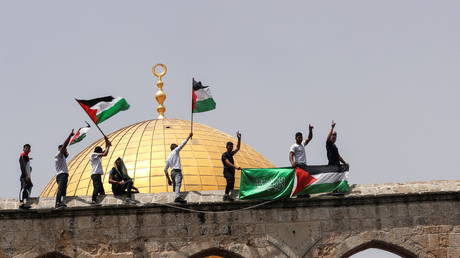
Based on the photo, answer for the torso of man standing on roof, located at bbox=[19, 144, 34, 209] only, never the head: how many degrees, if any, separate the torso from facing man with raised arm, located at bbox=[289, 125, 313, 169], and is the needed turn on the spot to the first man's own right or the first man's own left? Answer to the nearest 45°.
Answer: approximately 45° to the first man's own left

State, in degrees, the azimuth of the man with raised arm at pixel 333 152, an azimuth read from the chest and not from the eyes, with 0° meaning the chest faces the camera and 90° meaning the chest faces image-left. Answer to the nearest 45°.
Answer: approximately 315°

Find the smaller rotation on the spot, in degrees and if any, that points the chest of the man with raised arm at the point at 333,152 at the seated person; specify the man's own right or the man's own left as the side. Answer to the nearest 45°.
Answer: approximately 135° to the man's own right

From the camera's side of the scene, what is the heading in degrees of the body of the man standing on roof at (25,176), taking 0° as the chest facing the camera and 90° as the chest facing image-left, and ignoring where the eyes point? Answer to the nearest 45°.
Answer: approximately 315°

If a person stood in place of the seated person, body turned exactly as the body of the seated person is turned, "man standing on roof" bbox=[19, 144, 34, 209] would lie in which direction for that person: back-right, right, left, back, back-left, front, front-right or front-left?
back-right

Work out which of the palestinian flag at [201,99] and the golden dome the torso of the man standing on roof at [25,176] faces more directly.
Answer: the palestinian flag

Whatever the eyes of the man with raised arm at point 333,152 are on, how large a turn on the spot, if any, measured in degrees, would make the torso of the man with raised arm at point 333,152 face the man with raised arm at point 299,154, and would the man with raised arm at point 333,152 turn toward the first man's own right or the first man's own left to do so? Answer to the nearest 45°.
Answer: approximately 135° to the first man's own right

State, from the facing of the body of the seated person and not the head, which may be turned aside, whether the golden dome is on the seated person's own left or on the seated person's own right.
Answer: on the seated person's own left

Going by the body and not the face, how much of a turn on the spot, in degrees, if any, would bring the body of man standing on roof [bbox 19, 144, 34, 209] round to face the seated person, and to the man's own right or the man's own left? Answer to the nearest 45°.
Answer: approximately 45° to the man's own left
